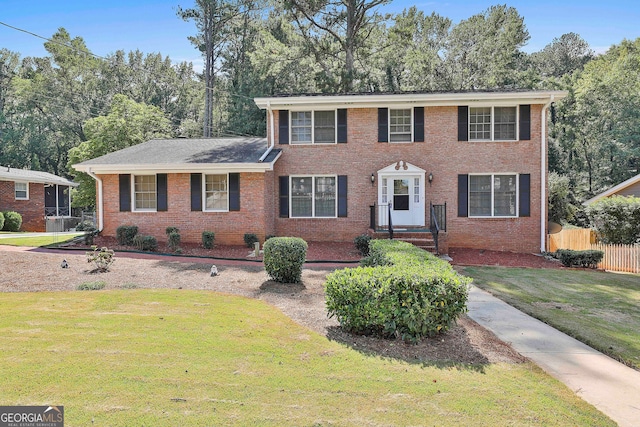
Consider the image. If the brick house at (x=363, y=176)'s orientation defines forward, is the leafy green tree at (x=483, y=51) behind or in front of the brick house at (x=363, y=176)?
behind

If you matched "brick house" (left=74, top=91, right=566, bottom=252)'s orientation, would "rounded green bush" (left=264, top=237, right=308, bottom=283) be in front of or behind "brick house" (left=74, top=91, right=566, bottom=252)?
in front

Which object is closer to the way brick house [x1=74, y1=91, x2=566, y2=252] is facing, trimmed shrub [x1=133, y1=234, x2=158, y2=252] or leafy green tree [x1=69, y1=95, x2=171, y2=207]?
the trimmed shrub

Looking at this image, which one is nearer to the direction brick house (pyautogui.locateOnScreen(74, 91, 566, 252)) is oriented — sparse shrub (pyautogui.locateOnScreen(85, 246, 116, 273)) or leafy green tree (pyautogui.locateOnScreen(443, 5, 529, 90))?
the sparse shrub

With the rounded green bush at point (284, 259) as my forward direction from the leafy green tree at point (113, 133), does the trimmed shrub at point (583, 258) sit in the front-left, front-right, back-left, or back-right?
front-left

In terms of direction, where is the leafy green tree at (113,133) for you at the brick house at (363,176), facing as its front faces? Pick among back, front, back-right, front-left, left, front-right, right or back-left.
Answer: back-right

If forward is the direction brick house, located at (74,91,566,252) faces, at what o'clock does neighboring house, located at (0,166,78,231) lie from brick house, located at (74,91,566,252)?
The neighboring house is roughly at 4 o'clock from the brick house.

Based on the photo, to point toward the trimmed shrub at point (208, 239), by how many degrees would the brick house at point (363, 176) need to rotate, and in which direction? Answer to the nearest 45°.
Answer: approximately 90° to its right

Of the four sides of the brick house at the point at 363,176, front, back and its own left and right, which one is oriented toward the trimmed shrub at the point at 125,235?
right

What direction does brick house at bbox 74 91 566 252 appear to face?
toward the camera

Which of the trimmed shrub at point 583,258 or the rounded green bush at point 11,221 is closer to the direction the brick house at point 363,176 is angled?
the trimmed shrub

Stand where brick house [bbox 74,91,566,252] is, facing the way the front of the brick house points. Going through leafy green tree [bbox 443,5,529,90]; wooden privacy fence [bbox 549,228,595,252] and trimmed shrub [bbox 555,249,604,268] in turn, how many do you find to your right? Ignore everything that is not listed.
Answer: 0
